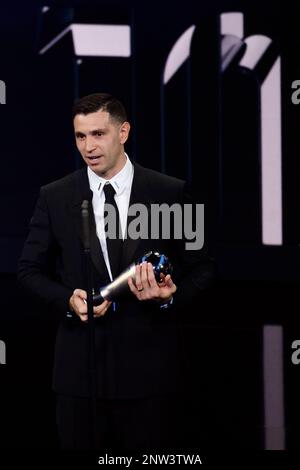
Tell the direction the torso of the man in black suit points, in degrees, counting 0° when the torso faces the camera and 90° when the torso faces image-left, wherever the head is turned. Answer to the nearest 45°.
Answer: approximately 0°
